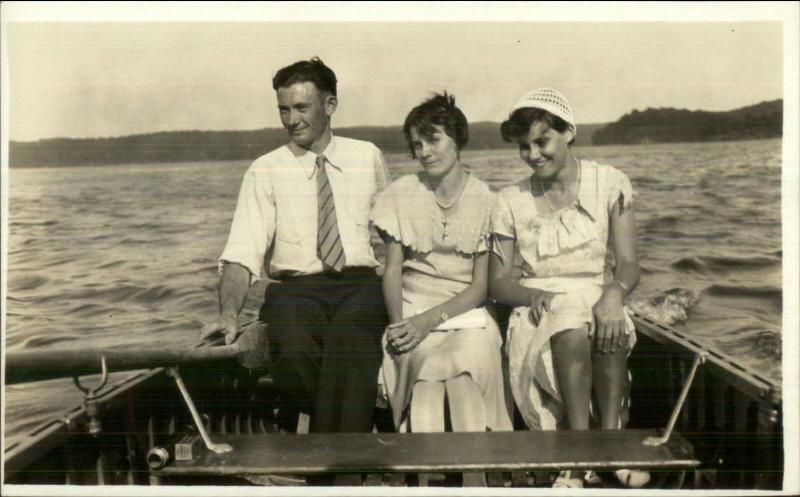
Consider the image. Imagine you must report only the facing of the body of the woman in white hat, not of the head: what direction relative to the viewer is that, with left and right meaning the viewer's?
facing the viewer

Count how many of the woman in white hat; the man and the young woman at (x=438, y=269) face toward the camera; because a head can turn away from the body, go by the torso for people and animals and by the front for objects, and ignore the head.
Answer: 3

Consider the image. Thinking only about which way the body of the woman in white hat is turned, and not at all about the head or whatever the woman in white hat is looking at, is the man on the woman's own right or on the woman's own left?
on the woman's own right

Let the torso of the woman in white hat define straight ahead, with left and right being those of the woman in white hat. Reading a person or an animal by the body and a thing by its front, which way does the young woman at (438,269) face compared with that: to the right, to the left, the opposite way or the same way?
the same way

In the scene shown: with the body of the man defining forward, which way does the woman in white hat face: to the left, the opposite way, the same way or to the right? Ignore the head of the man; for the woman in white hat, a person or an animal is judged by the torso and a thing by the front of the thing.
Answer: the same way

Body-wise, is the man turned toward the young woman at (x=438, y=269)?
no

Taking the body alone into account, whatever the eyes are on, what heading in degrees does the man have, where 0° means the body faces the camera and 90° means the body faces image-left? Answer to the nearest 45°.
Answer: approximately 0°

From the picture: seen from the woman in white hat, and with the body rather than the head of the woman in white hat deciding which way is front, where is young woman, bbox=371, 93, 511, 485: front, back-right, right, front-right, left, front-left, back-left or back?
right

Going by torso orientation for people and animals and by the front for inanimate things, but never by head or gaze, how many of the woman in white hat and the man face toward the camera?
2

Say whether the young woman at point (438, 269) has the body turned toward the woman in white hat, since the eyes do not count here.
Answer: no

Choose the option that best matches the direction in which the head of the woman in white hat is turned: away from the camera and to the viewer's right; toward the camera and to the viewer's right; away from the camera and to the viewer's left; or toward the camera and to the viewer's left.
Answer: toward the camera and to the viewer's left

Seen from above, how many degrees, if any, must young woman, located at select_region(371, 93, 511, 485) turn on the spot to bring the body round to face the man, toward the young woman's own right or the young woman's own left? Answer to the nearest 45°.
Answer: approximately 90° to the young woman's own right

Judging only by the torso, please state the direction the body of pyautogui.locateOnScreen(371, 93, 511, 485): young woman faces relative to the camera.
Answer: toward the camera
